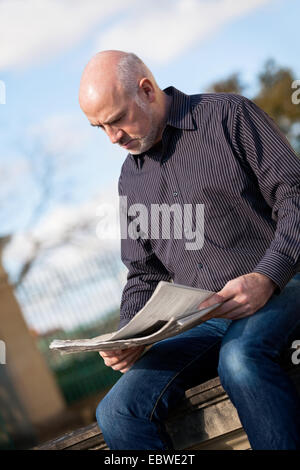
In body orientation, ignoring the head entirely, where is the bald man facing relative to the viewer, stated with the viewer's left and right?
facing the viewer and to the left of the viewer
